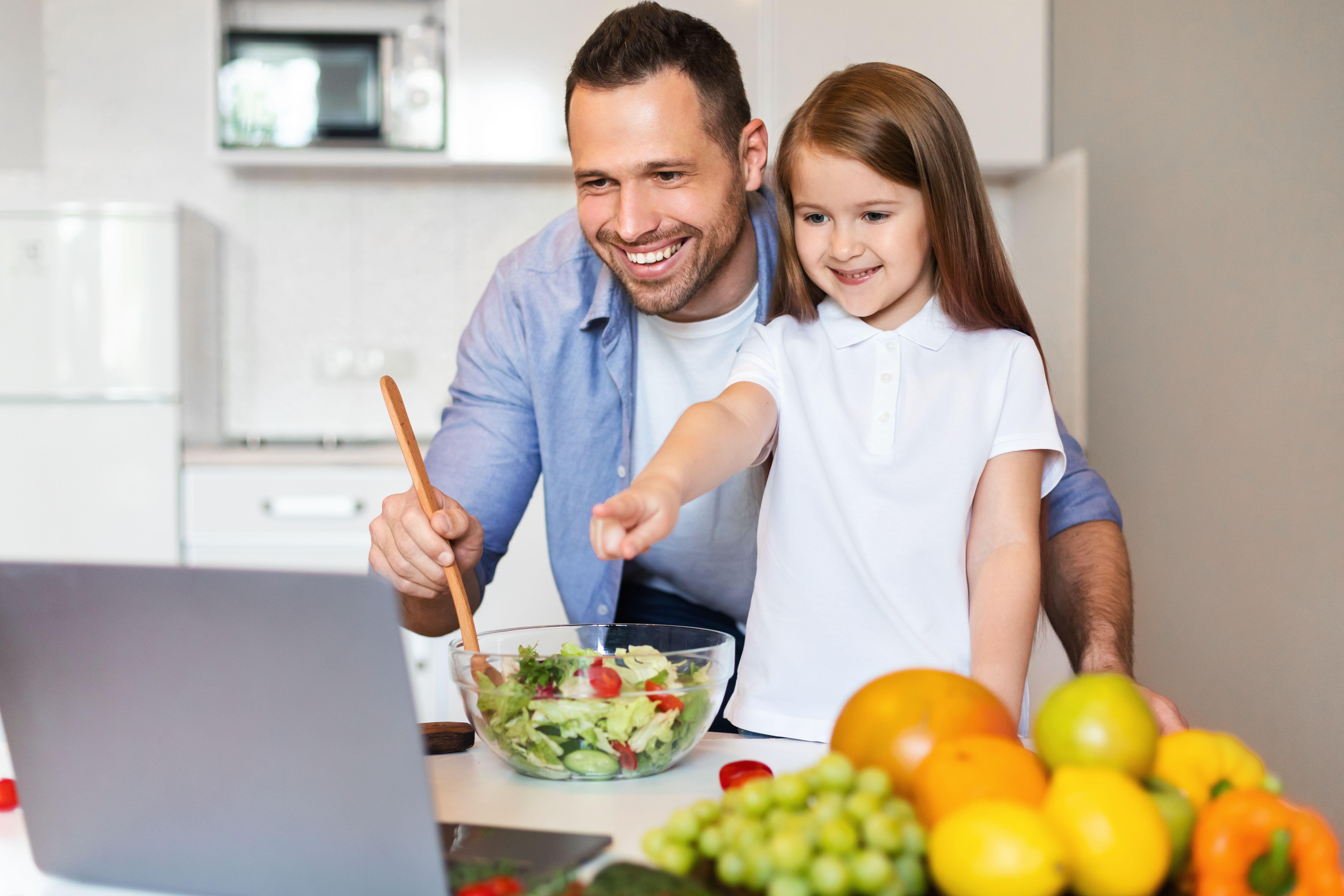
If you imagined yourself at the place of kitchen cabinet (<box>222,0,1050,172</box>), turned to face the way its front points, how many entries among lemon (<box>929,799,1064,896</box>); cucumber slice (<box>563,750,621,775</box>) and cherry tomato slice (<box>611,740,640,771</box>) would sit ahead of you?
3

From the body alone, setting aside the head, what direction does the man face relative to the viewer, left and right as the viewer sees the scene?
facing the viewer

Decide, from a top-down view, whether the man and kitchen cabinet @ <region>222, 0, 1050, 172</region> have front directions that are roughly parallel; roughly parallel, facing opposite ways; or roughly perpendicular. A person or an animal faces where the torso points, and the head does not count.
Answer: roughly parallel

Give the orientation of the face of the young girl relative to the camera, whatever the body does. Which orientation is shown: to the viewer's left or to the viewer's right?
to the viewer's left

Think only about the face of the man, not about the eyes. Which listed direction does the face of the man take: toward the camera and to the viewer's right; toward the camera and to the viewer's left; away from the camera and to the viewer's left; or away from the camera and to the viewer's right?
toward the camera and to the viewer's left

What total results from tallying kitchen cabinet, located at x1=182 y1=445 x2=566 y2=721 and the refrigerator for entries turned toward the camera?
2

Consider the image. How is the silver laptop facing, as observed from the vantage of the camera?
facing away from the viewer and to the right of the viewer

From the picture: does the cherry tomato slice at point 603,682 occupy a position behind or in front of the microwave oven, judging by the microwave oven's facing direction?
in front

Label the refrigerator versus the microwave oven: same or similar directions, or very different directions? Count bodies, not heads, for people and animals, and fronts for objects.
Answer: same or similar directions

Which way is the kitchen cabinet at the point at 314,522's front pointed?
toward the camera
